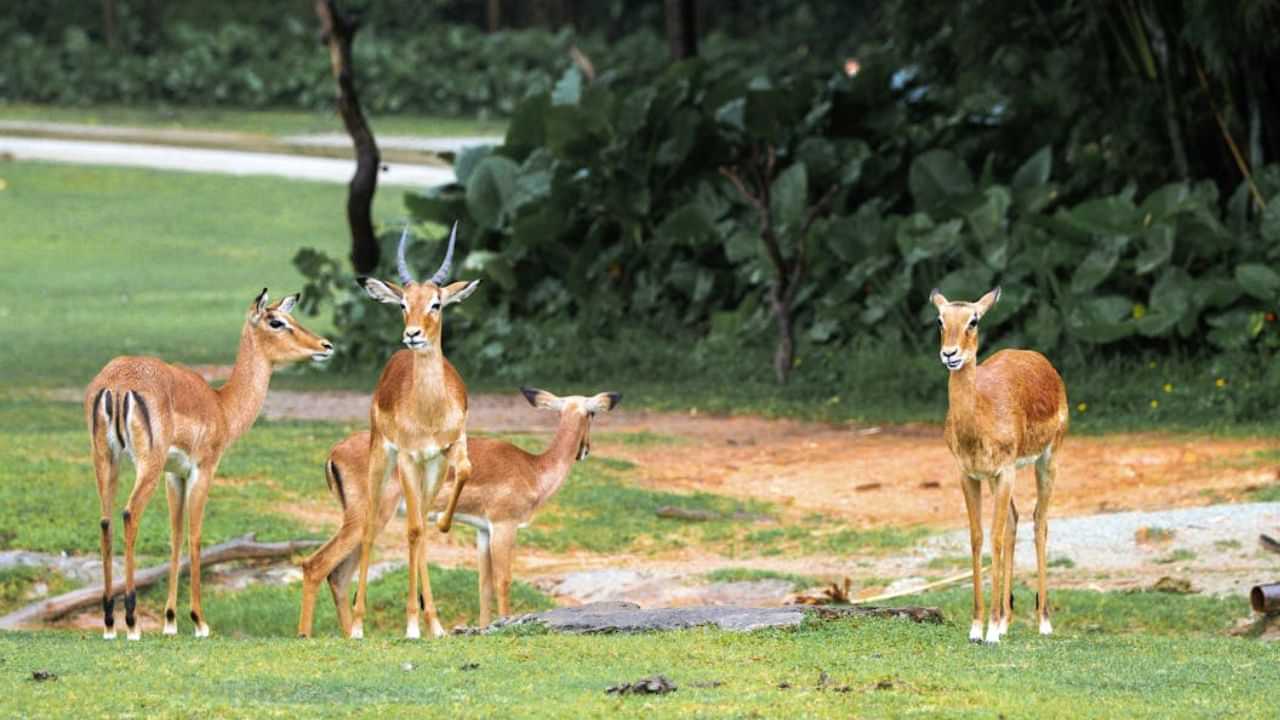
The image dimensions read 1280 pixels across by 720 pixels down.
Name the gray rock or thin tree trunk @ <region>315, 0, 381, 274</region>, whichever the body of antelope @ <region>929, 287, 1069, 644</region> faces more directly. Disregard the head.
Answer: the gray rock

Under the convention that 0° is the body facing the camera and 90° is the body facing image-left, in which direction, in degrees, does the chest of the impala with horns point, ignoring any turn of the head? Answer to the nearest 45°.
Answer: approximately 0°

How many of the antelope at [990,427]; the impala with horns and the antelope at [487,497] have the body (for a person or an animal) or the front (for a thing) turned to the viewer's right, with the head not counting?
1

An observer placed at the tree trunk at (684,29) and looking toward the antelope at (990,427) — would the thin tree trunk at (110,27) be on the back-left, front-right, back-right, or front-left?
back-right

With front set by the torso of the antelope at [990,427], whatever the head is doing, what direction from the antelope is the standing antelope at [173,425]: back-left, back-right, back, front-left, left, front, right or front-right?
front-right

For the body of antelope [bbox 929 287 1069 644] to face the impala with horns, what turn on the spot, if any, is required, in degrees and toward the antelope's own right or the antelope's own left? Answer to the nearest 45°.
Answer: approximately 45° to the antelope's own right

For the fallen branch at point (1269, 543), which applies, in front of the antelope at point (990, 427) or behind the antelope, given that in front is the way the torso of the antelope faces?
behind

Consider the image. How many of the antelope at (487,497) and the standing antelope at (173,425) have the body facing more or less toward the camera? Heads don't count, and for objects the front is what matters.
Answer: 0

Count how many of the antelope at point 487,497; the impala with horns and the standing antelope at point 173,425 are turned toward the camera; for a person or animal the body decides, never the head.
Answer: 1

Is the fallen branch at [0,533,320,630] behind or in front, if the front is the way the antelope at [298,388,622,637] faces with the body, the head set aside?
behind

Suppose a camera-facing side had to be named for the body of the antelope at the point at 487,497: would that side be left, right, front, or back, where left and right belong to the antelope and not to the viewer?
right

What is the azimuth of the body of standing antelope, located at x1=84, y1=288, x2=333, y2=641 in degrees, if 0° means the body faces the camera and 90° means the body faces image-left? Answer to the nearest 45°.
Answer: approximately 225°
